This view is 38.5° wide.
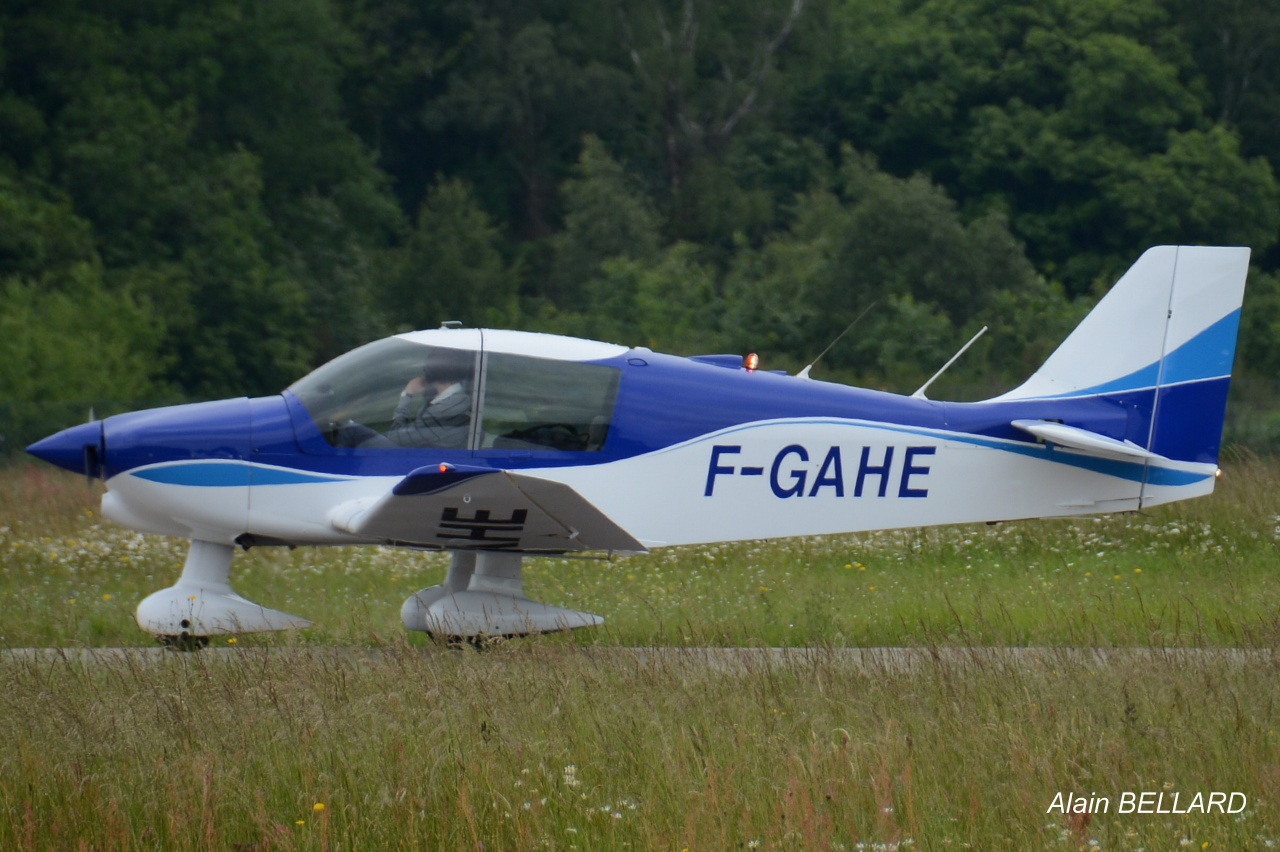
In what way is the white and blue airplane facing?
to the viewer's left

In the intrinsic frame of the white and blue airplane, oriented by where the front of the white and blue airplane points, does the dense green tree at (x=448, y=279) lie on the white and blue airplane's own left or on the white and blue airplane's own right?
on the white and blue airplane's own right

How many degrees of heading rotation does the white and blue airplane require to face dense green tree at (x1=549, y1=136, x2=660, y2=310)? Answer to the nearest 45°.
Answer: approximately 90° to its right

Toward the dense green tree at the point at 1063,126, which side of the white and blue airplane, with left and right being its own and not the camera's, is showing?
right

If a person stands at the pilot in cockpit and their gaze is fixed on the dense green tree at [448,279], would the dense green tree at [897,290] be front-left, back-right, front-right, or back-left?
front-right
